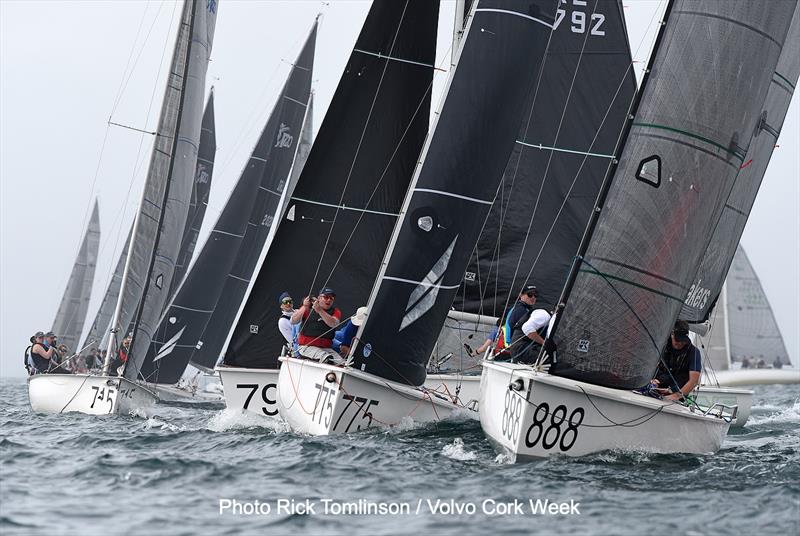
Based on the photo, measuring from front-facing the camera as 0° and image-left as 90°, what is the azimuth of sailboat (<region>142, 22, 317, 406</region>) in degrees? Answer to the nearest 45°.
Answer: approximately 45°

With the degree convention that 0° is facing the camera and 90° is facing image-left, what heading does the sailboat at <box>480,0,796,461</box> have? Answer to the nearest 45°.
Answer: approximately 45°

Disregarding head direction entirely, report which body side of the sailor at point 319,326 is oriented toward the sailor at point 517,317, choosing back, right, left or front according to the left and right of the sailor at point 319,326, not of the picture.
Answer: left

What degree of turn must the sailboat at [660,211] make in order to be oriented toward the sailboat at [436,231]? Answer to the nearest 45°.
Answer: approximately 90° to its right

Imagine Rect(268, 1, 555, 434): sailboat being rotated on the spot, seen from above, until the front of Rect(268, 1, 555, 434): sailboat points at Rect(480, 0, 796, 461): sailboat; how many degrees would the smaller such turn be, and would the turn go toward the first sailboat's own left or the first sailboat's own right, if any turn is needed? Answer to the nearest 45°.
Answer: approximately 90° to the first sailboat's own left

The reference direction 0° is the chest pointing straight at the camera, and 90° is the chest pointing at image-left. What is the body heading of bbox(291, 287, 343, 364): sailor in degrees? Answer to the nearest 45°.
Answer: approximately 0°

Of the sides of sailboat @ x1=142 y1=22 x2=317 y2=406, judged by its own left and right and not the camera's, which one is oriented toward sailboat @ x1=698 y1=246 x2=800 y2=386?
back
